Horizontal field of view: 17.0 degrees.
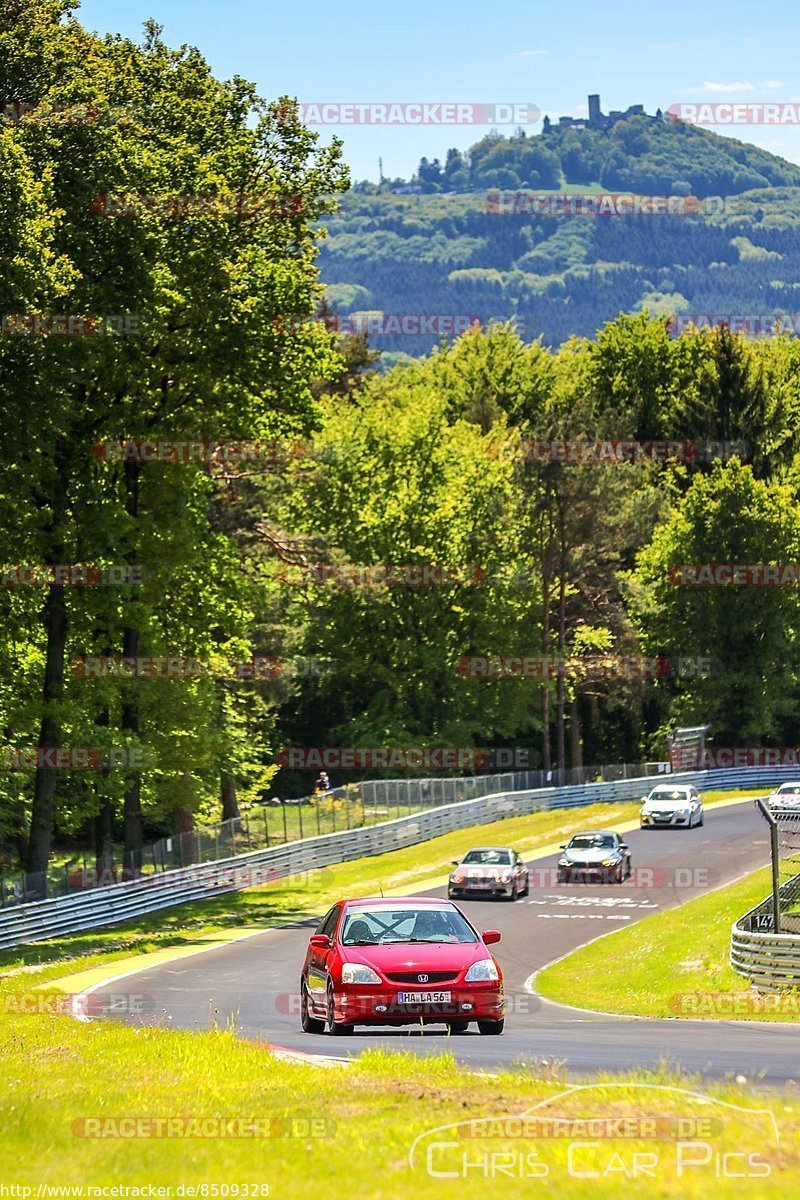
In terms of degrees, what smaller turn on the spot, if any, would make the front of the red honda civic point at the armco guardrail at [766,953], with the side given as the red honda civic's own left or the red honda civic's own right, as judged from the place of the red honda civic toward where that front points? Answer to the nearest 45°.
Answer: approximately 135° to the red honda civic's own left

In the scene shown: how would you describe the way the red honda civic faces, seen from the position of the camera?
facing the viewer
